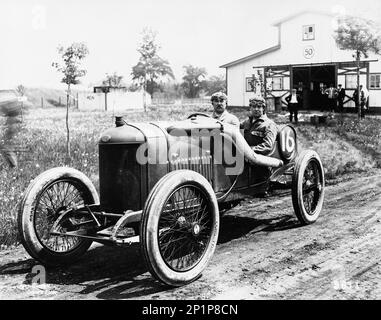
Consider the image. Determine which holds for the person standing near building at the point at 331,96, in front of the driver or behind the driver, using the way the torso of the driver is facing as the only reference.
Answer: behind

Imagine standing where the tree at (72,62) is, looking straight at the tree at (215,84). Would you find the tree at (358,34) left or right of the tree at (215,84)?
right

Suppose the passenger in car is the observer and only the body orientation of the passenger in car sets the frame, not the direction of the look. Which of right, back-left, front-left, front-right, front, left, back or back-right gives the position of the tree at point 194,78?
back-right

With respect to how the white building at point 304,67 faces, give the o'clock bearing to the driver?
The driver is roughly at 12 o'clock from the white building.

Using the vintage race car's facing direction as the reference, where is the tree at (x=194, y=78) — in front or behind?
behind

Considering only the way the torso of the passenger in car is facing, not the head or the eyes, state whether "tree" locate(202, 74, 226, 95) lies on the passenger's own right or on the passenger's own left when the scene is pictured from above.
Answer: on the passenger's own right

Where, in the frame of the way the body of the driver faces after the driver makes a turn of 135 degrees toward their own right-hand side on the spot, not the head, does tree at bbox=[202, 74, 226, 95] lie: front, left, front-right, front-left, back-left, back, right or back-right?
front

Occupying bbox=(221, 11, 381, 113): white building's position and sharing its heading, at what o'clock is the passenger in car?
The passenger in car is roughly at 12 o'clock from the white building.

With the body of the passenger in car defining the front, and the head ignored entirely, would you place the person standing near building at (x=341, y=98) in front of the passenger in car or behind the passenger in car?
behind
